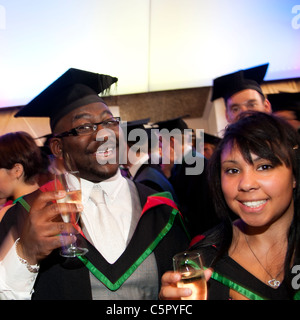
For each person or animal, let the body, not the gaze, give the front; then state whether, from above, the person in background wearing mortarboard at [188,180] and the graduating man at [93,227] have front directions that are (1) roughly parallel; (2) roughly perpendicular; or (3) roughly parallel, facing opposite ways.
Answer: roughly perpendicular

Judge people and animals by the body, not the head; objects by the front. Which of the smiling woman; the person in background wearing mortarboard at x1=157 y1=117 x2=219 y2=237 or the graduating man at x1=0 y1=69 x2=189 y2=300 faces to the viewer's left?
the person in background wearing mortarboard

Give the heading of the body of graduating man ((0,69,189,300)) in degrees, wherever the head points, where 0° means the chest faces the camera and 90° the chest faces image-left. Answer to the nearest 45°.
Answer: approximately 0°

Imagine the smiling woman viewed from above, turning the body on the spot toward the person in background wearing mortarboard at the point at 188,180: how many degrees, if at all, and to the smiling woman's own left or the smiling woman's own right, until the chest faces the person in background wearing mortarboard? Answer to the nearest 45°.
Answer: approximately 180°

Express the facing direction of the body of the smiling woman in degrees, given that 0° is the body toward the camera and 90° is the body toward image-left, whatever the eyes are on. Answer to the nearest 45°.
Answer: approximately 0°

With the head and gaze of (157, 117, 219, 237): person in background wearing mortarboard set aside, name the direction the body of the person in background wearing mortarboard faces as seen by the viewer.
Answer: to the viewer's left
